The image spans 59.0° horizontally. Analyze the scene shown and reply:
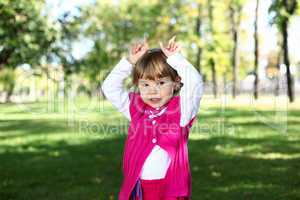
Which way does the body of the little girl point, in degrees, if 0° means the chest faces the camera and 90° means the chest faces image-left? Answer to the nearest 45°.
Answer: approximately 0°

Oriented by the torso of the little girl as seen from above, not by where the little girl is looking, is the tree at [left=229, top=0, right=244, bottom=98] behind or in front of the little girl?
behind

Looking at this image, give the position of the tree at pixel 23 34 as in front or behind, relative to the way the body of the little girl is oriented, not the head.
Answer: behind

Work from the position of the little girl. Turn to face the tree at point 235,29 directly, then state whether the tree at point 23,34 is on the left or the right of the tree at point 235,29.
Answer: left
